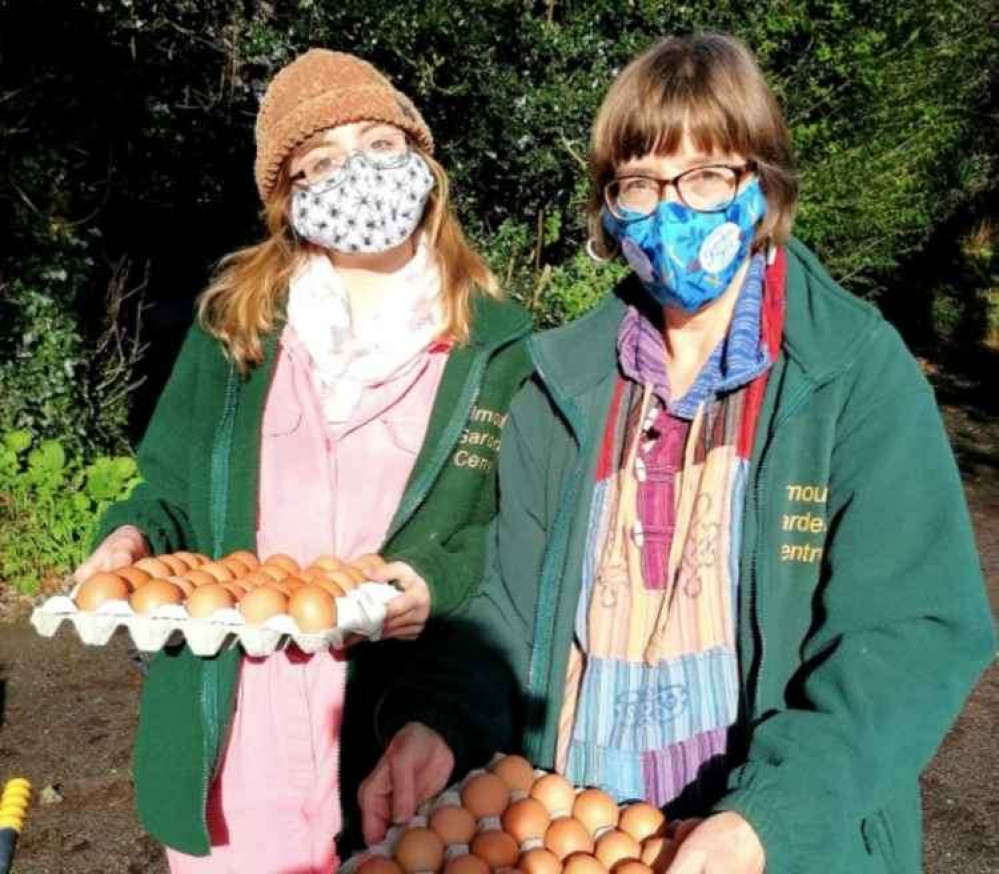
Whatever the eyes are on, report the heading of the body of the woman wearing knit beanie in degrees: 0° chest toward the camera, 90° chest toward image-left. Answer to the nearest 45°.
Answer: approximately 0°

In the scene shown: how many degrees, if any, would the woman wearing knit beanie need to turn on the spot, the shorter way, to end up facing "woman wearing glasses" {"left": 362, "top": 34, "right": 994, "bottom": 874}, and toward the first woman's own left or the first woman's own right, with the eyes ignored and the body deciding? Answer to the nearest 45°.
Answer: approximately 45° to the first woman's own left

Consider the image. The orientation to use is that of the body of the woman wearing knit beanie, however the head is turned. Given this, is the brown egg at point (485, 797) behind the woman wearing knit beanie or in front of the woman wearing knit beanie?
in front

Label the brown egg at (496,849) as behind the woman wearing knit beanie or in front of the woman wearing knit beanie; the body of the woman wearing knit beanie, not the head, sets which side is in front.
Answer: in front

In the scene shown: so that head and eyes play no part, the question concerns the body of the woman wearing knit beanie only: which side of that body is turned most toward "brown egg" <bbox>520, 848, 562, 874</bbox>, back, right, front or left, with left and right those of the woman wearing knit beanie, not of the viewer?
front
